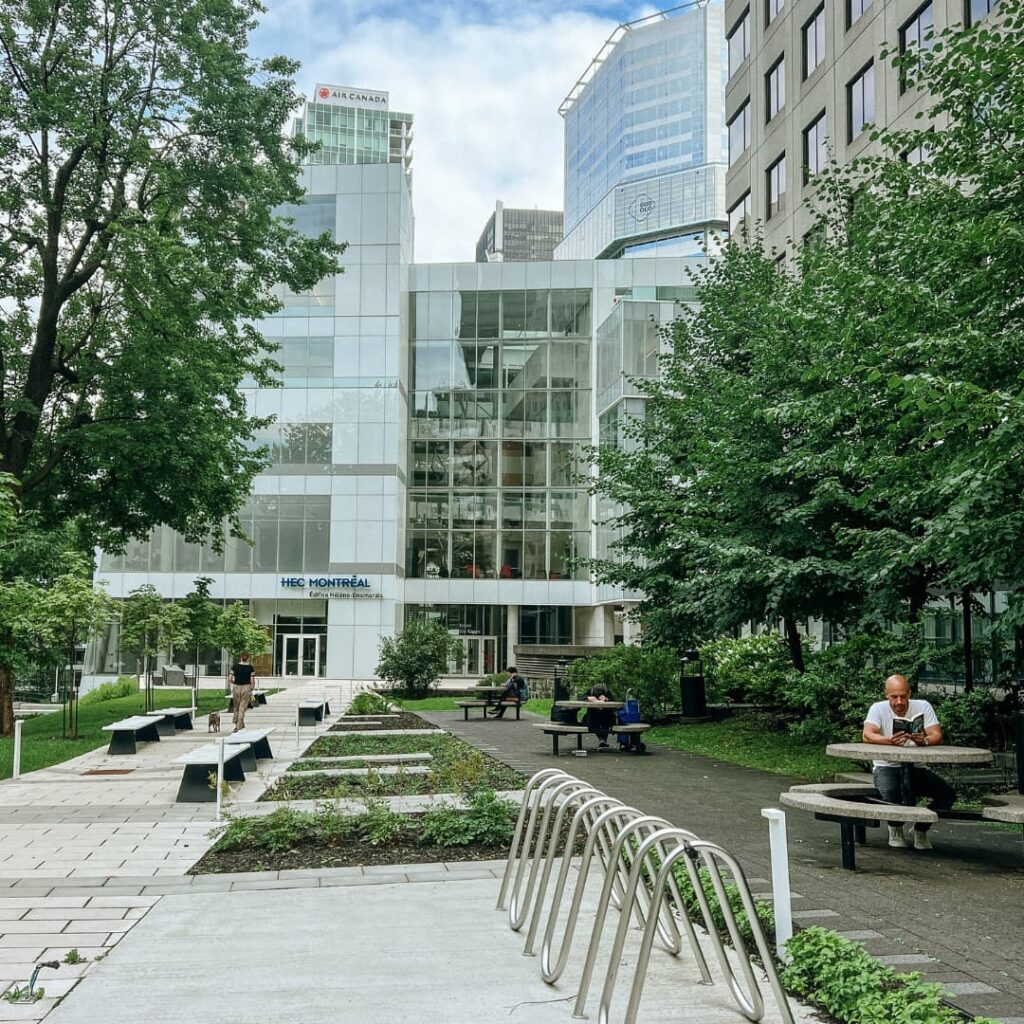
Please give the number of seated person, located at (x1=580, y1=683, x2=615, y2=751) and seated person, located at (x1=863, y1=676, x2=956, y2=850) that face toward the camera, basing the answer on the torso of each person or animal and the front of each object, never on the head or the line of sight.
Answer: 2

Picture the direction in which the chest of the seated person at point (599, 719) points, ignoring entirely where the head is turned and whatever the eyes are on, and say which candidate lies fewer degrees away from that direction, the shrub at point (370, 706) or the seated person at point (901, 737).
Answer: the seated person

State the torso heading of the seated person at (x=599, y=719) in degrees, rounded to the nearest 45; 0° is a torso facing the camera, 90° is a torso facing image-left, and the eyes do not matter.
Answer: approximately 0°

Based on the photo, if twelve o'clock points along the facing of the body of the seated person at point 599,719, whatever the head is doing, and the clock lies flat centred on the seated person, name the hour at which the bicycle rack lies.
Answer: The bicycle rack is roughly at 12 o'clock from the seated person.

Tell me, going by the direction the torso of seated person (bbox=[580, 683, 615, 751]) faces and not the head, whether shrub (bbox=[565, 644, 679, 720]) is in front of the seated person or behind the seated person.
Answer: behind

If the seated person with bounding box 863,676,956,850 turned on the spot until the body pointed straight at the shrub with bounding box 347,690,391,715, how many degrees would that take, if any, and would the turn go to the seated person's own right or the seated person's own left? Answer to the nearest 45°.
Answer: approximately 135° to the seated person's own right

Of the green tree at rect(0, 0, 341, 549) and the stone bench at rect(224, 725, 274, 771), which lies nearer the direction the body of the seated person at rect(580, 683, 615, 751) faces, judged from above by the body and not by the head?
the stone bench

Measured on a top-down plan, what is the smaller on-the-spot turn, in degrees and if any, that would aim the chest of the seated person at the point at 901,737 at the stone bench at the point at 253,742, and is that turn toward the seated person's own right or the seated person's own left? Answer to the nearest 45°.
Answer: approximately 135° to the seated person's own right

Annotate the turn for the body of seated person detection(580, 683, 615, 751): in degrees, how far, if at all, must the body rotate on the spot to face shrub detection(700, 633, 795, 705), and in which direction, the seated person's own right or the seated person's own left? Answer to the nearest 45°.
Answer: approximately 135° to the seated person's own left

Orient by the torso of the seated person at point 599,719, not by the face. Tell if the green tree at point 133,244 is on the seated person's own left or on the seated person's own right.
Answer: on the seated person's own right
